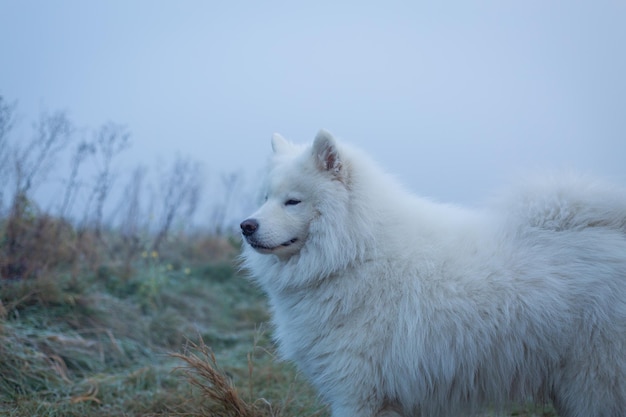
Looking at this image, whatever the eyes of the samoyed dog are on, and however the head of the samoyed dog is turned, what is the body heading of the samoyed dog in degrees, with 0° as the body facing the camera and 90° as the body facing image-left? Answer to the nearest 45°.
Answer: approximately 90°
